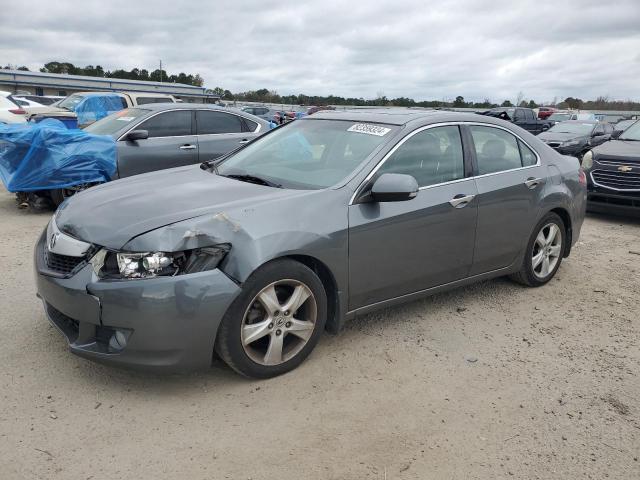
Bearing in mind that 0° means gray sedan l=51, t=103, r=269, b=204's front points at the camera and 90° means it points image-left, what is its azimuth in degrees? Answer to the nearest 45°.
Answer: approximately 45°

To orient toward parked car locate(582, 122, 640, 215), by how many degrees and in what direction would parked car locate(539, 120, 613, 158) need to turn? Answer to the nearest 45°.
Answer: approximately 45° to its left

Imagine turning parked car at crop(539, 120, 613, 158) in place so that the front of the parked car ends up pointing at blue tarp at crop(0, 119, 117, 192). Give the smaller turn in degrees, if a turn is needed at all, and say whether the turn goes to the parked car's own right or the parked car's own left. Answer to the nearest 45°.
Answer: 0° — it already faces it

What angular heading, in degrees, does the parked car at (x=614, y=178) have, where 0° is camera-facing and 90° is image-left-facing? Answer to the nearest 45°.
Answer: approximately 45°

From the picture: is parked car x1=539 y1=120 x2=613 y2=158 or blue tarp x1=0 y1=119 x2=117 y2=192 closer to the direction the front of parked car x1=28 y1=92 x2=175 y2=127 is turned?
the blue tarp

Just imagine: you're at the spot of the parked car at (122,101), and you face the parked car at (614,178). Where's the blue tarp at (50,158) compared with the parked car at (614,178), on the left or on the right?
right

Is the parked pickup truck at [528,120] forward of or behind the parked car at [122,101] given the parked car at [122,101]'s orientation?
behind

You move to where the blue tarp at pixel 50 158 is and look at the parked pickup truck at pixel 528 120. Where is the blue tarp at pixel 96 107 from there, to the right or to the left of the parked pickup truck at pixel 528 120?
left

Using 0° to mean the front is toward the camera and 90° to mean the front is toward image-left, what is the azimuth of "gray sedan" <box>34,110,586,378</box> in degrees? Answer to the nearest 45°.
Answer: approximately 45°

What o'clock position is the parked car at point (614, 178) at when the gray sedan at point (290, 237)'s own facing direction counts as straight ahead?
The parked car is roughly at 6 o'clock from the gray sedan.
